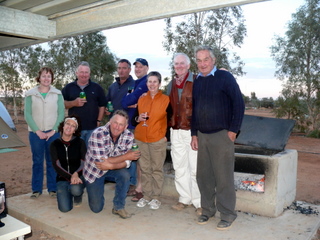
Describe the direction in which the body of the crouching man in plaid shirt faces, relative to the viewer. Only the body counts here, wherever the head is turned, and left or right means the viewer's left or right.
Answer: facing the viewer and to the right of the viewer

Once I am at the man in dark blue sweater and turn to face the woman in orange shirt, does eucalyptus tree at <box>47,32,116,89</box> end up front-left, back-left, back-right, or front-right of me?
front-right

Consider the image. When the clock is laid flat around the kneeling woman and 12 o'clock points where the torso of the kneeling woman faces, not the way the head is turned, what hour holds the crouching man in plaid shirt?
The crouching man in plaid shirt is roughly at 10 o'clock from the kneeling woman.

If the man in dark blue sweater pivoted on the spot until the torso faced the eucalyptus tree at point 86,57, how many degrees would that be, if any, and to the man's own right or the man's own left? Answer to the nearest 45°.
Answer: approximately 90° to the man's own right

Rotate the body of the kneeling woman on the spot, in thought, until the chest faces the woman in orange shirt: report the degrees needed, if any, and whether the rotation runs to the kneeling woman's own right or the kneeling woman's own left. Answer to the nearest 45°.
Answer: approximately 90° to the kneeling woman's own left

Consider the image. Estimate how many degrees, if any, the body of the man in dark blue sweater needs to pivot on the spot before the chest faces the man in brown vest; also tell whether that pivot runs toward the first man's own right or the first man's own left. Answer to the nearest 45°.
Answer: approximately 90° to the first man's own right

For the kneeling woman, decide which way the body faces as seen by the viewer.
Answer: toward the camera

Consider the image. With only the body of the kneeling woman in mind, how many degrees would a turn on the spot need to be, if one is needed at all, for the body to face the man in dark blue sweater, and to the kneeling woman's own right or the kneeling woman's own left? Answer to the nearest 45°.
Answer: approximately 45° to the kneeling woman's own left
